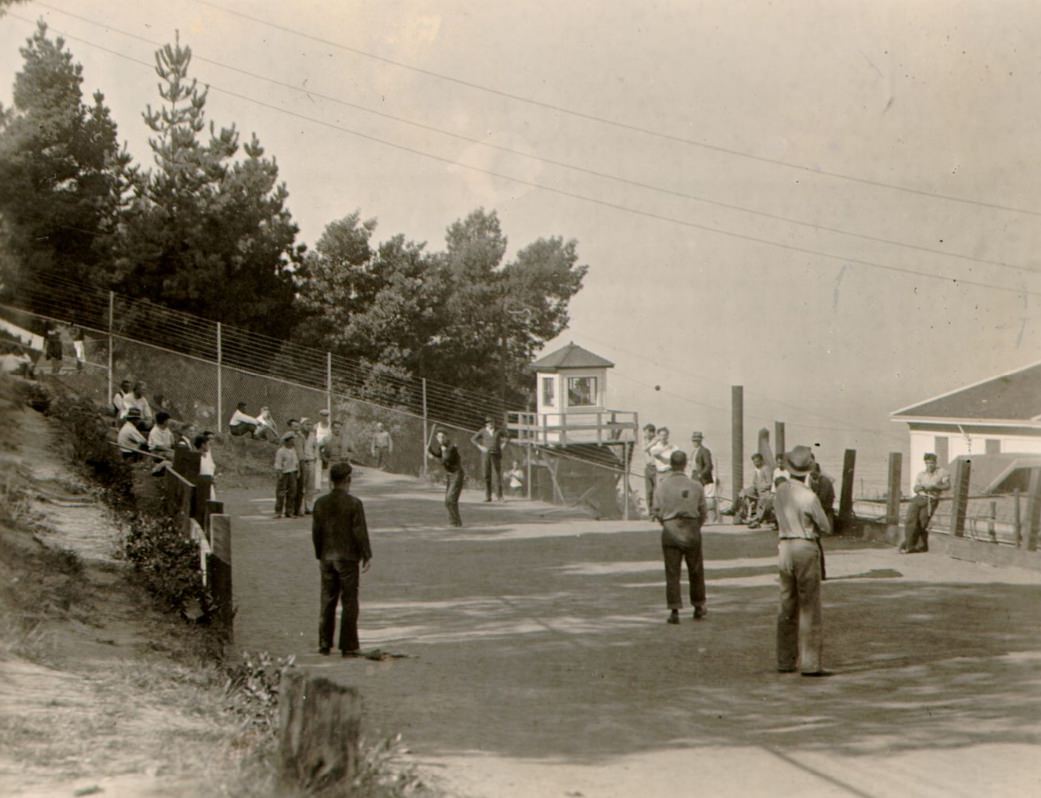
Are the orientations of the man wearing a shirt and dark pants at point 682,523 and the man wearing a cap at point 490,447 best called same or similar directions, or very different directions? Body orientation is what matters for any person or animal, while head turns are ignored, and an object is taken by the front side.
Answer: very different directions

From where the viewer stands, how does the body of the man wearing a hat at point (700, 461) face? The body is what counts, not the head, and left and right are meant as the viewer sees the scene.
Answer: facing the viewer and to the left of the viewer

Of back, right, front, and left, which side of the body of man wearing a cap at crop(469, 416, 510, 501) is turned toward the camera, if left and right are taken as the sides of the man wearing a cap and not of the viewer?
front

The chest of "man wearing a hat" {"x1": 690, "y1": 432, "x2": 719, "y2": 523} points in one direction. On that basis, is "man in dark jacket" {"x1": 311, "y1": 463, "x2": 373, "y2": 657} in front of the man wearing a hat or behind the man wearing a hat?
in front

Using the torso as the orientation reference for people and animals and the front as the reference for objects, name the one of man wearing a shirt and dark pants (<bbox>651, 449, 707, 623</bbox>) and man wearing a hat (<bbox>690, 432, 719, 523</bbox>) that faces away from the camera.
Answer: man wearing a shirt and dark pants (<bbox>651, 449, 707, 623</bbox>)

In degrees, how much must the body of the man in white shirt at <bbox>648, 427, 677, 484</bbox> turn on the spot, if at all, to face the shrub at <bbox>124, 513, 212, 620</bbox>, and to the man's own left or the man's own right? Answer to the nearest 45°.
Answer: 0° — they already face it

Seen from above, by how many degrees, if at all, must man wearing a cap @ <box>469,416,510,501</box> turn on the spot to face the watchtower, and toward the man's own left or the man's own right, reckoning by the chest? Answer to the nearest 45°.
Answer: approximately 180°

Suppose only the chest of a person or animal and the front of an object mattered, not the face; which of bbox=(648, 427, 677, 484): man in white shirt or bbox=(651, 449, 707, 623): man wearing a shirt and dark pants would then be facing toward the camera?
the man in white shirt

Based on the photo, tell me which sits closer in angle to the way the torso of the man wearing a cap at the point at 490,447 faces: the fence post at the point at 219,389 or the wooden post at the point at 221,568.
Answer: the wooden post

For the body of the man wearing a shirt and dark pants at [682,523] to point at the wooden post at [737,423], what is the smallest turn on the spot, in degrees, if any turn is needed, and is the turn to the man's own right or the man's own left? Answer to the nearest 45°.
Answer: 0° — they already face it

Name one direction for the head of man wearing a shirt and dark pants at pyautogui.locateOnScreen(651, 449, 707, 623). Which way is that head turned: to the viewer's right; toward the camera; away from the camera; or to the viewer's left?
away from the camera

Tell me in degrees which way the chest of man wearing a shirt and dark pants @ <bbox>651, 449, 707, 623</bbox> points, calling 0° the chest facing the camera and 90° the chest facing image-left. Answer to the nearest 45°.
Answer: approximately 180°

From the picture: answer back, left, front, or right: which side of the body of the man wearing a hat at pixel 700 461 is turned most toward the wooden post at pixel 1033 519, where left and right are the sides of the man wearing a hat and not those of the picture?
left

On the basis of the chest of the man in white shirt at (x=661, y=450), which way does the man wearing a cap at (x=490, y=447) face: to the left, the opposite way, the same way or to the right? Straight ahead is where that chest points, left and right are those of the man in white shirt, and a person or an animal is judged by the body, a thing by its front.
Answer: the same way

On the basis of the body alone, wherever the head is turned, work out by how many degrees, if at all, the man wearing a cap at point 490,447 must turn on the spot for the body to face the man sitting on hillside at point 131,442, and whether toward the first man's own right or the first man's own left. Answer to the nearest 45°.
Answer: approximately 45° to the first man's own right
